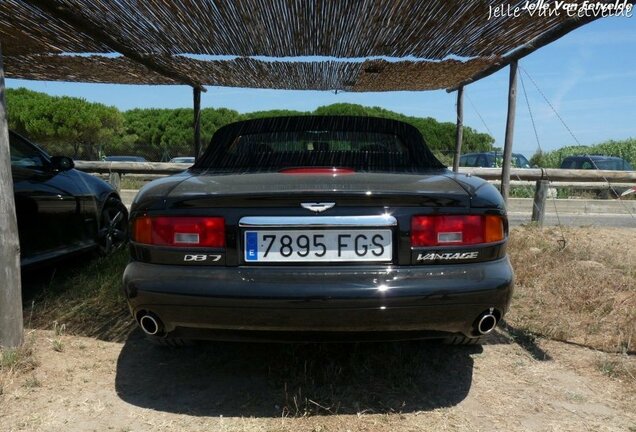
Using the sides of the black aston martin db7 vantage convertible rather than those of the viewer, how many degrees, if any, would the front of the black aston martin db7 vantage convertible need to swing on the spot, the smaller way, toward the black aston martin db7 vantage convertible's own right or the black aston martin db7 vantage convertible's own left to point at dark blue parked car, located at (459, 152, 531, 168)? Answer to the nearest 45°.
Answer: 0° — it already faces it

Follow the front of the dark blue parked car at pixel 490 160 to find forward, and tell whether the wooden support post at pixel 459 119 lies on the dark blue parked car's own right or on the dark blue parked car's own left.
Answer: on the dark blue parked car's own right

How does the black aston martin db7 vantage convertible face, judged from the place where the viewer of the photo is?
facing away from the viewer

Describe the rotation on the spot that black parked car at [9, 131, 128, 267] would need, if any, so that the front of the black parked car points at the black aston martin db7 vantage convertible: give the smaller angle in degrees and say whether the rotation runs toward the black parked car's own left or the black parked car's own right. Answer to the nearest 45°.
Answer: approximately 135° to the black parked car's own right

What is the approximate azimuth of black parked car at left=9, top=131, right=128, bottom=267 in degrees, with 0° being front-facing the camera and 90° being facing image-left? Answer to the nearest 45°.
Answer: approximately 225°
